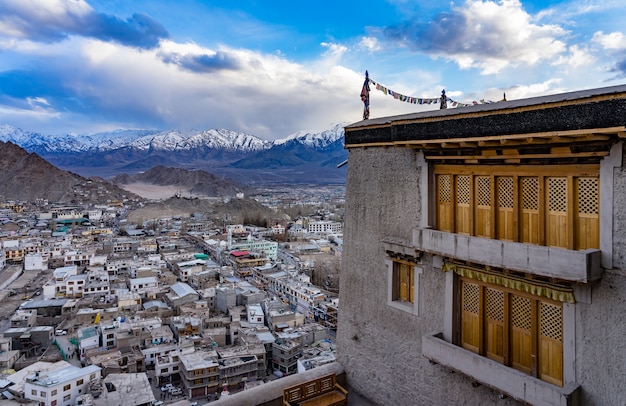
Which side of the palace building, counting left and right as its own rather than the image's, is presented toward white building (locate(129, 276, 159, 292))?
right

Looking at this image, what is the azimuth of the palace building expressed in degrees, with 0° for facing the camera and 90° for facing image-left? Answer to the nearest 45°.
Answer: approximately 45°

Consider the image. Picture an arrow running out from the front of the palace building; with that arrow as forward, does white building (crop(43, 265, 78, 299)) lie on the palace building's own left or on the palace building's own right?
on the palace building's own right
